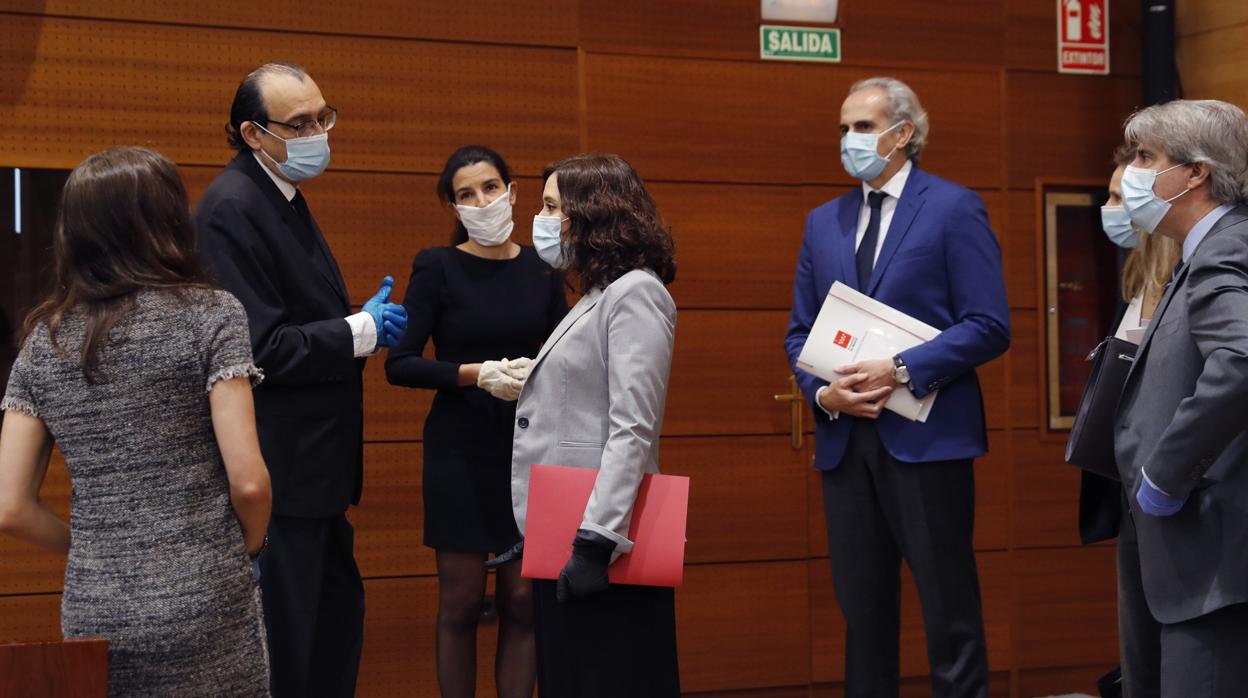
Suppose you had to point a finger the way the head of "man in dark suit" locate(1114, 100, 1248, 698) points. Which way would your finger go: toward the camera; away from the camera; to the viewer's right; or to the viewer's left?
to the viewer's left

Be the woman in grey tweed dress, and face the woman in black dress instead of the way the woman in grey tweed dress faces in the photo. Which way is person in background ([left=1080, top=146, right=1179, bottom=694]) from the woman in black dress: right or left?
right

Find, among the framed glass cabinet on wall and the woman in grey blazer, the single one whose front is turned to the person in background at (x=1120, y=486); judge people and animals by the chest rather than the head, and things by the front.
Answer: the framed glass cabinet on wall

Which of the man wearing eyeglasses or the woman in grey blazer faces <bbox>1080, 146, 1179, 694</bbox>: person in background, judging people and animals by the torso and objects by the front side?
the man wearing eyeglasses

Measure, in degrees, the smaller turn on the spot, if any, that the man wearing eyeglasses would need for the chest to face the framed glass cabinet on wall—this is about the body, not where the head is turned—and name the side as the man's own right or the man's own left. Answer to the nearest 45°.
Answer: approximately 45° to the man's own left

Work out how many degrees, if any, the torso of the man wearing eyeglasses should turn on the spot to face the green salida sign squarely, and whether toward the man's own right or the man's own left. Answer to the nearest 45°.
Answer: approximately 45° to the man's own left

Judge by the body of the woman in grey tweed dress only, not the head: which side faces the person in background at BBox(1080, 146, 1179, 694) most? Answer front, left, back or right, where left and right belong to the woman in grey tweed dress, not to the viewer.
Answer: right

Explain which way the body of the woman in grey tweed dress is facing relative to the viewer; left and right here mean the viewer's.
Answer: facing away from the viewer

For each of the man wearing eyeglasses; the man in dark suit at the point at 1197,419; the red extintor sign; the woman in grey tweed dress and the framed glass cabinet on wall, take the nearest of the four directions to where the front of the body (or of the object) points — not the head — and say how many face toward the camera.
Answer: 2

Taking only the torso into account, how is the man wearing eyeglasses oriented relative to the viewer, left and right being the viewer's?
facing to the right of the viewer

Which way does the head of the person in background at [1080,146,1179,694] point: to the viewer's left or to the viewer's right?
to the viewer's left

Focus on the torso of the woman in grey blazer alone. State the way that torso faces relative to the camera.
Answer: to the viewer's left

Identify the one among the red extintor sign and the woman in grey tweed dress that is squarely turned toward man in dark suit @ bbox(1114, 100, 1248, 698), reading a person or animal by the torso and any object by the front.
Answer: the red extintor sign

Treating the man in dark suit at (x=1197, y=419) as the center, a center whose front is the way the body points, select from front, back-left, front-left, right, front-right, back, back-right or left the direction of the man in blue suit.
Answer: front-right
